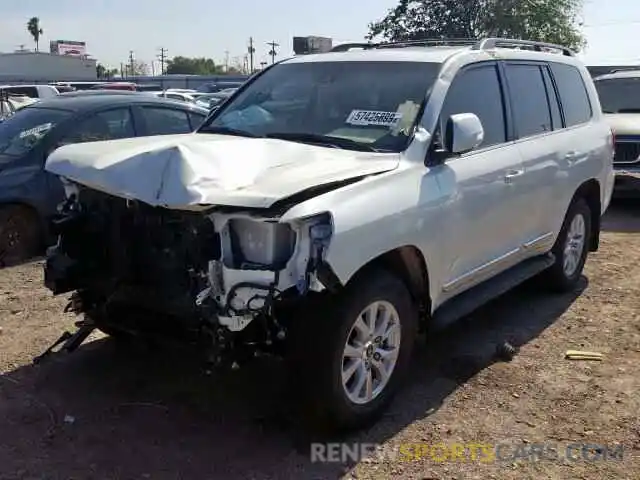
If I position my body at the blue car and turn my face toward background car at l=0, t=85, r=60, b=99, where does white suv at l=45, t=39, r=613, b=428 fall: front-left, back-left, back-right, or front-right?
back-right

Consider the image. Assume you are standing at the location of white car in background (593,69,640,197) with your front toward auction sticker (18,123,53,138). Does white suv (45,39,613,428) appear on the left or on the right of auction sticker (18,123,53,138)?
left

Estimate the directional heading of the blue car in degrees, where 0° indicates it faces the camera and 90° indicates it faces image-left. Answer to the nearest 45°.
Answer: approximately 45°

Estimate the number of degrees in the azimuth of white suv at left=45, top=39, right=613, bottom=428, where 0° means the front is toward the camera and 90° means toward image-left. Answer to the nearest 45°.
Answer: approximately 45°

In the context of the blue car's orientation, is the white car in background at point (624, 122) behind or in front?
behind

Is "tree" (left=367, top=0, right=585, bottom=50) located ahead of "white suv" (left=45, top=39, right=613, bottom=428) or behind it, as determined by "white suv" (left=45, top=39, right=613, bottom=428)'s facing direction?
behind

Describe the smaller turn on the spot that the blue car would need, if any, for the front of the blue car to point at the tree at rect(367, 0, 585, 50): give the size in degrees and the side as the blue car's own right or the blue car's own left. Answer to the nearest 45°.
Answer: approximately 180°

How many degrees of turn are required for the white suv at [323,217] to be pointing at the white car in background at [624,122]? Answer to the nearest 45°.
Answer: approximately 180°

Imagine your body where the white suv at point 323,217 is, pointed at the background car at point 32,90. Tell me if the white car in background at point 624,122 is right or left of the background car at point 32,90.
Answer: right

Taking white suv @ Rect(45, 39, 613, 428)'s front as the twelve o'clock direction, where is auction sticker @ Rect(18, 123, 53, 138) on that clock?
The auction sticker is roughly at 3 o'clock from the white suv.
